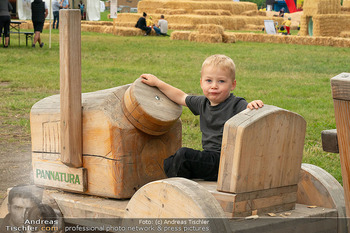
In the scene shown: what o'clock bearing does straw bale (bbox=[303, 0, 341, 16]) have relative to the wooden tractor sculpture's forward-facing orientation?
The straw bale is roughly at 2 o'clock from the wooden tractor sculpture.

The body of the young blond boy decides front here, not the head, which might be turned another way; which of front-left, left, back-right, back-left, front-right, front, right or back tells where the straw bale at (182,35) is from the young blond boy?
back-right

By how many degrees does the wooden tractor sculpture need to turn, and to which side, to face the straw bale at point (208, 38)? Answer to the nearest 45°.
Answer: approximately 45° to its right

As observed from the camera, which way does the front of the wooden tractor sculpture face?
facing away from the viewer and to the left of the viewer

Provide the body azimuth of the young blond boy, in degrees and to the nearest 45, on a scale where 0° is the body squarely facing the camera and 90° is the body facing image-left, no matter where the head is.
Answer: approximately 45°

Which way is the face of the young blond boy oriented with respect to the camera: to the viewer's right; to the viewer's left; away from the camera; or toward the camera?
toward the camera

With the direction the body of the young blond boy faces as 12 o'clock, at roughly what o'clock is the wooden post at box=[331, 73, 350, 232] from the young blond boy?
The wooden post is roughly at 10 o'clock from the young blond boy.

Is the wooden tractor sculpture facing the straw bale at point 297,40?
no

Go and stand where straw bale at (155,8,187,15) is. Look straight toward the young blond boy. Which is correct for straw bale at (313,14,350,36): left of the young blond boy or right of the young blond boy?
left

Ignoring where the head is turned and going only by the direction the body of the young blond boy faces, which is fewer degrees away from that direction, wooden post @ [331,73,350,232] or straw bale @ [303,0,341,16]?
the wooden post

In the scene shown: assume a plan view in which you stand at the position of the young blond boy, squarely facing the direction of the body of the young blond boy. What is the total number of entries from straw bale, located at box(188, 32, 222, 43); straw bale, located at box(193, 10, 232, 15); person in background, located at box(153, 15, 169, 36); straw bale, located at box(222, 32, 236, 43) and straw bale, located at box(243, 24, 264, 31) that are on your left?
0

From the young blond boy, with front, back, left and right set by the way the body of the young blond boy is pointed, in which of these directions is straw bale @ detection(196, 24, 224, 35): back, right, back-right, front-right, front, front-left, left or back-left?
back-right
